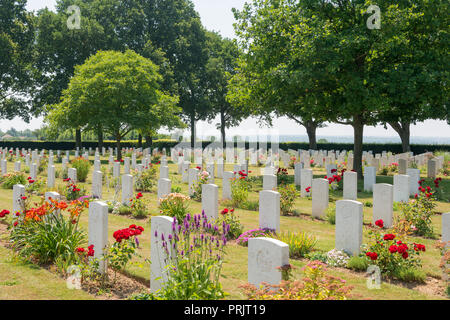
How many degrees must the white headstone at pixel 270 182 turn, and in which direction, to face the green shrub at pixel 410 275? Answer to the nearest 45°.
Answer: approximately 45° to its left

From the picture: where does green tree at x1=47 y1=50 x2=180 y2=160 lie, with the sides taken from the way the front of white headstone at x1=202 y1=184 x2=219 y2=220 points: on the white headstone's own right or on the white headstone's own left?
on the white headstone's own right

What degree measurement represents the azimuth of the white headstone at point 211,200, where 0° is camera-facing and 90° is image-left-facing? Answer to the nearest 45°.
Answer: approximately 45°

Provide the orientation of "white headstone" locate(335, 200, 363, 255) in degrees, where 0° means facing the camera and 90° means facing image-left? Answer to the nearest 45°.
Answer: approximately 45°

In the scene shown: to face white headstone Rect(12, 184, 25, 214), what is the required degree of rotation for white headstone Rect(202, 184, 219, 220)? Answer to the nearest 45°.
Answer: approximately 45° to its right

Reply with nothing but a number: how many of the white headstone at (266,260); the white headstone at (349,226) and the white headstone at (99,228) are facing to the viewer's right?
0

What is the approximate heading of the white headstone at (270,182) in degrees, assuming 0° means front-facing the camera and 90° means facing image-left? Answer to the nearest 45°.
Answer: approximately 45°

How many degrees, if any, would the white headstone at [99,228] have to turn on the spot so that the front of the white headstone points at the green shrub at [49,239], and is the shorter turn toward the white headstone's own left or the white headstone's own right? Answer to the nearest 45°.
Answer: approximately 90° to the white headstone's own right

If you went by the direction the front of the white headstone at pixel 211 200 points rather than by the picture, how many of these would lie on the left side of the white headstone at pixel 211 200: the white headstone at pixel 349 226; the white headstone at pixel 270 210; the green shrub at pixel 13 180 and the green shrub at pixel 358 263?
3

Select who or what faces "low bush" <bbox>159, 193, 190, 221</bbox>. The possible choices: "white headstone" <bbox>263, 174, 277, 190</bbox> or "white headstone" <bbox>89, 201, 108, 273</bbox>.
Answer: "white headstone" <bbox>263, 174, 277, 190</bbox>

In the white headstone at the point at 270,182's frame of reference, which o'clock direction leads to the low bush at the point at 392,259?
The low bush is roughly at 10 o'clock from the white headstone.

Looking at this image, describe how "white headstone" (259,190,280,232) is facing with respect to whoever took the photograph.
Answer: facing the viewer and to the left of the viewer

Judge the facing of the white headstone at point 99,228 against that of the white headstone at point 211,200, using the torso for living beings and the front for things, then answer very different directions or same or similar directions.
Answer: same or similar directions
